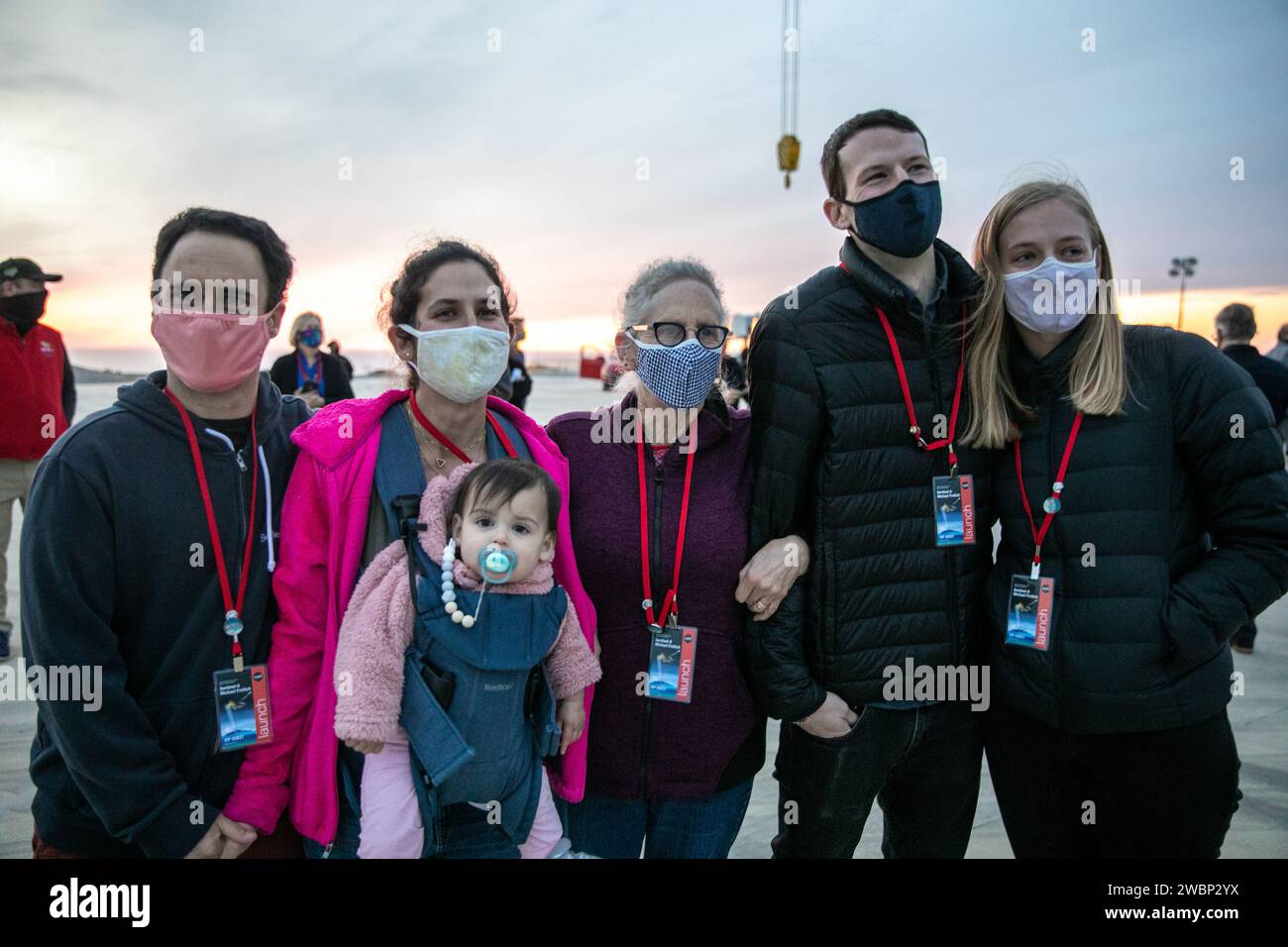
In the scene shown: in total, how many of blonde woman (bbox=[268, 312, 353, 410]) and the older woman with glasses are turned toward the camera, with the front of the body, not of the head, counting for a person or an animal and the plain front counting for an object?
2

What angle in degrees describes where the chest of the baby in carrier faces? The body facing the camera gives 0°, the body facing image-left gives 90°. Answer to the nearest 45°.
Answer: approximately 0°

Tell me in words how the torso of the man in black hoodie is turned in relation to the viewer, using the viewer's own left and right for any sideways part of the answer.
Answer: facing the viewer and to the right of the viewer

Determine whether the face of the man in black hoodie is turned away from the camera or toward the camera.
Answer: toward the camera

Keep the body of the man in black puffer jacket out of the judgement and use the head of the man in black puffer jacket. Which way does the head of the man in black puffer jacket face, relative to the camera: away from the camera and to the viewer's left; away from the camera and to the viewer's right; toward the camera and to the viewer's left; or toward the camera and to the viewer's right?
toward the camera and to the viewer's right

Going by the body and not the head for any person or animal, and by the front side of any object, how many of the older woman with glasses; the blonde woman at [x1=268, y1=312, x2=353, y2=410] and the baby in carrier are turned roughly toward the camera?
3

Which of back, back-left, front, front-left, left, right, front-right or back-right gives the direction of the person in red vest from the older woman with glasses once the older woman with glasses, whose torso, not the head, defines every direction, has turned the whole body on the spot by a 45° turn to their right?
right

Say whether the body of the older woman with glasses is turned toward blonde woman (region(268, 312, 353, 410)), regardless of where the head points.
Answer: no

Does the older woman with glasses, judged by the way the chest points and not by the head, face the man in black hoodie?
no

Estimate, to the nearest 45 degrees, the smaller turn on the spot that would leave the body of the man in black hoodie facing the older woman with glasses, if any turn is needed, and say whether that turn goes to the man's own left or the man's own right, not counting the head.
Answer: approximately 45° to the man's own left

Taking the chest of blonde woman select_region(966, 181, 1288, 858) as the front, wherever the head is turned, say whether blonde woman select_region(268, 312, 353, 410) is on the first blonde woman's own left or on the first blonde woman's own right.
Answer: on the first blonde woman's own right

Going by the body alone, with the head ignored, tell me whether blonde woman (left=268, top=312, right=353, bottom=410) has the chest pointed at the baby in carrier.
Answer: yes

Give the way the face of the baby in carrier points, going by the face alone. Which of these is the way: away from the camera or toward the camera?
toward the camera

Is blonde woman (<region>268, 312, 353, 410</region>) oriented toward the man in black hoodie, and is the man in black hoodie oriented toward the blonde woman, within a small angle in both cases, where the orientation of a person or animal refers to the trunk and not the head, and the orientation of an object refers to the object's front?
no

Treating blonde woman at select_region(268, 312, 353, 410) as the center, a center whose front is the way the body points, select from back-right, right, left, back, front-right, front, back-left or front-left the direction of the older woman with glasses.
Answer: front

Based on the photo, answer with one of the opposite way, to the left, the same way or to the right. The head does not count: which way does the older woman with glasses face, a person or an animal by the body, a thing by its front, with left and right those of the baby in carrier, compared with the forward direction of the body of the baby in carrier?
the same way

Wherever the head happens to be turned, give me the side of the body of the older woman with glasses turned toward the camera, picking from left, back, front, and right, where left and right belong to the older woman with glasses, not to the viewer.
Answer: front
